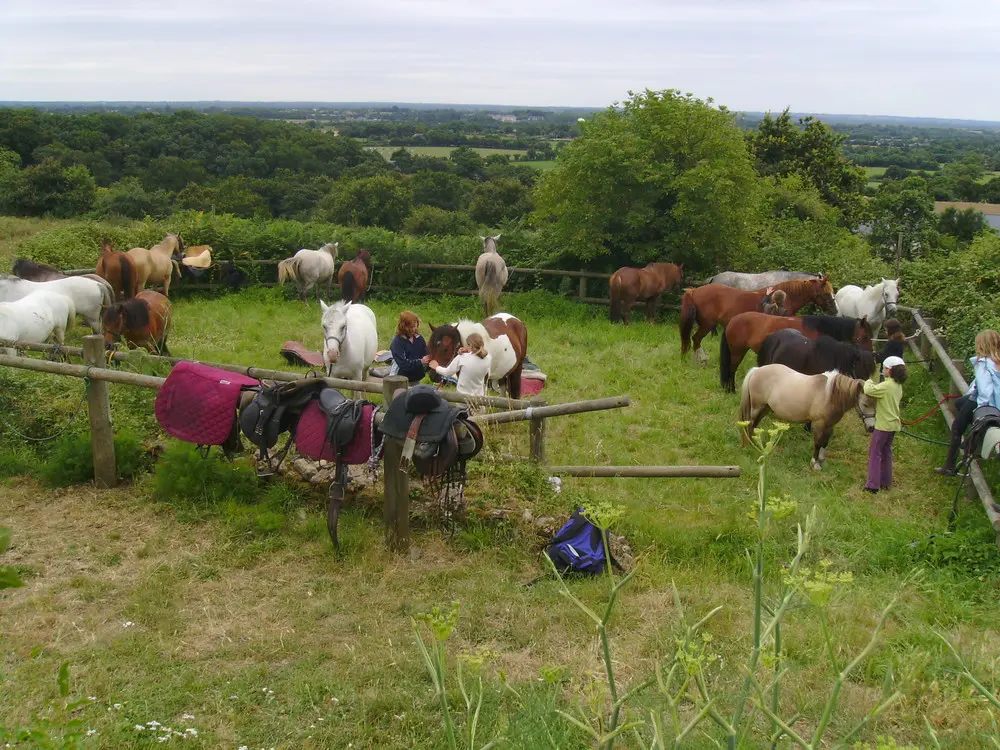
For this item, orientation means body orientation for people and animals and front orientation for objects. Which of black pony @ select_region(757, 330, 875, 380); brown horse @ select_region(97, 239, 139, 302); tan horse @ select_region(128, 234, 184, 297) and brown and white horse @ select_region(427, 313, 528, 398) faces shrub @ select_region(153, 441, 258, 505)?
brown and white horse @ select_region(427, 313, 528, 398)

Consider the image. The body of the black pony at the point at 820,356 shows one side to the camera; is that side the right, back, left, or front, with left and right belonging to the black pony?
right

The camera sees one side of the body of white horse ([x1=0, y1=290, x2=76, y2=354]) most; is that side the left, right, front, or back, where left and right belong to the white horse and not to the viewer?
left

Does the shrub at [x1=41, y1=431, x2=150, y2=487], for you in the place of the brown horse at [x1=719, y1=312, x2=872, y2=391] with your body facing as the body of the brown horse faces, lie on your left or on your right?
on your right

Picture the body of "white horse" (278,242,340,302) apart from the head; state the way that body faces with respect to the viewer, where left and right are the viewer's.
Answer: facing away from the viewer and to the right of the viewer

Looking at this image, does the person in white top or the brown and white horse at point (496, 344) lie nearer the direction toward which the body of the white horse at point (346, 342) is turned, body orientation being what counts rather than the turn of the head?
the person in white top

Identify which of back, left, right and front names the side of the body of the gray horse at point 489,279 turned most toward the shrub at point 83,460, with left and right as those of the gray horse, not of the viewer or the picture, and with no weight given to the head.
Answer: back

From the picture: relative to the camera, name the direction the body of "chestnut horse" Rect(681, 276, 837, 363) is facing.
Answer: to the viewer's right

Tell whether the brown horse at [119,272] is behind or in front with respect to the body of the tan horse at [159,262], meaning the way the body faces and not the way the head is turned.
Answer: behind

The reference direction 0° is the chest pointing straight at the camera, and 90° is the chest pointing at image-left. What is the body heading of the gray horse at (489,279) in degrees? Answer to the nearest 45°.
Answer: approximately 180°

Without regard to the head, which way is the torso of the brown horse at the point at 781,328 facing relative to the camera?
to the viewer's right
